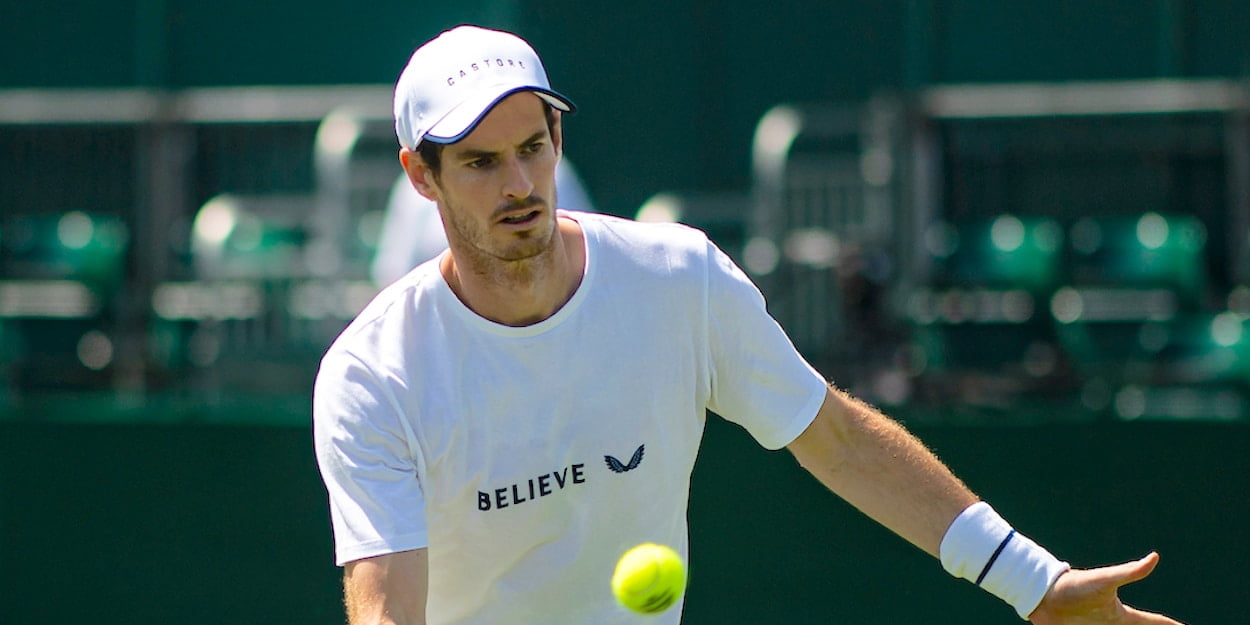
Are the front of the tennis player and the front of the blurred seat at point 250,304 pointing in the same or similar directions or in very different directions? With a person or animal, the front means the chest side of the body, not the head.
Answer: same or similar directions

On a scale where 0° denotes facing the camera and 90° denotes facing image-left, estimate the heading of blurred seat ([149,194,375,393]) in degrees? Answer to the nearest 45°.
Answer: approximately 0°

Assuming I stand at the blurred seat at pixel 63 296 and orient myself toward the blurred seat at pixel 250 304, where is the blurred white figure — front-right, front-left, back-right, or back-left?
front-right

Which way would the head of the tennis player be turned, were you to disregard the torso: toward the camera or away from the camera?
toward the camera

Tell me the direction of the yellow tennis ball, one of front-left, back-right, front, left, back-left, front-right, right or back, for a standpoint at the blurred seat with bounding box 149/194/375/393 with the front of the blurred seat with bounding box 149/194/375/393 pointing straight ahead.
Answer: front

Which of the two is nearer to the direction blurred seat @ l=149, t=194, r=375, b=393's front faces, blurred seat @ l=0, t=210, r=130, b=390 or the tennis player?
the tennis player

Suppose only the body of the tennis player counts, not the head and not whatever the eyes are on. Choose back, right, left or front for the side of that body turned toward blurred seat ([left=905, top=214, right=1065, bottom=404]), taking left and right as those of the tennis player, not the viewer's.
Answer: back

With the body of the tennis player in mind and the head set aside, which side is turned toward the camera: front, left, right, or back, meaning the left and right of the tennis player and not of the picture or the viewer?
front

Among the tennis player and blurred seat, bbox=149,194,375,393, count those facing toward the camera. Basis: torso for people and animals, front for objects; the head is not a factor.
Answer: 2

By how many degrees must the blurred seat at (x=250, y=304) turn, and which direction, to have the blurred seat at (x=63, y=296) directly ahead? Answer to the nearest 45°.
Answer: approximately 135° to its right

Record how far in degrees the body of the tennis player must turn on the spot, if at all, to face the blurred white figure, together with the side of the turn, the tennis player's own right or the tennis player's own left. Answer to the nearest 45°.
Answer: approximately 180°

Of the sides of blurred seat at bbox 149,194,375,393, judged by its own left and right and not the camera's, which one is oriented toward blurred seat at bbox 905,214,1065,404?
left
